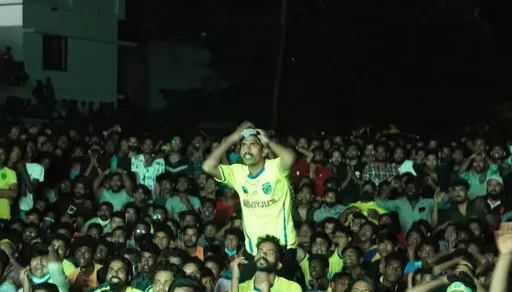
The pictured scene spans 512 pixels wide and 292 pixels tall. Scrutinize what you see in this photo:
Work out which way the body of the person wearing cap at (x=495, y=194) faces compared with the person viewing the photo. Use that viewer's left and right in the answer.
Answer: facing the viewer and to the left of the viewer

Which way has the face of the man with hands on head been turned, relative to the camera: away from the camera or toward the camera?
toward the camera

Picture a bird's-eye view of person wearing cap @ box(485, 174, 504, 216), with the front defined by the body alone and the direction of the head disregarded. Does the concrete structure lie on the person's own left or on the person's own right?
on the person's own right

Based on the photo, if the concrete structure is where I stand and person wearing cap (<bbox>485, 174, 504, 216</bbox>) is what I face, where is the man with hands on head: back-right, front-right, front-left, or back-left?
front-right

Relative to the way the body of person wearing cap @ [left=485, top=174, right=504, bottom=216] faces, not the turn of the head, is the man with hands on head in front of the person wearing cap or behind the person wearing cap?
in front

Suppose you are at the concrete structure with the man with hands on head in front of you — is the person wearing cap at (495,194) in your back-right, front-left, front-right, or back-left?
front-left

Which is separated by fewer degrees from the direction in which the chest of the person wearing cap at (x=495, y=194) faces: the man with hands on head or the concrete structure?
the man with hands on head
